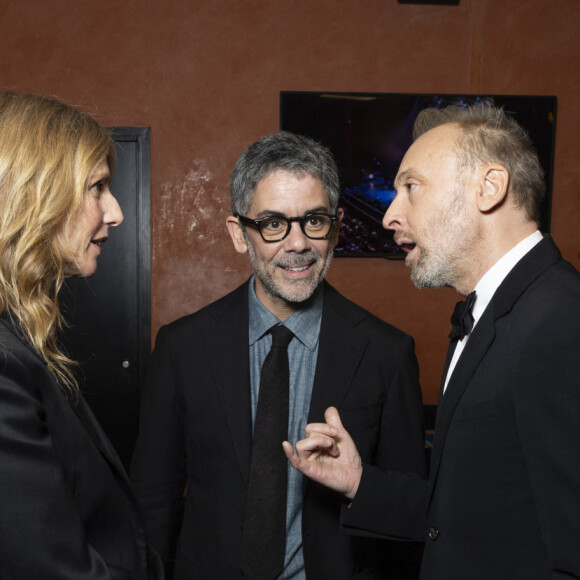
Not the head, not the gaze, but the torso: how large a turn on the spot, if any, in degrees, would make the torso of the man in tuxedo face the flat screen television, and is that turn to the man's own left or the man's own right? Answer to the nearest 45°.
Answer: approximately 90° to the man's own right

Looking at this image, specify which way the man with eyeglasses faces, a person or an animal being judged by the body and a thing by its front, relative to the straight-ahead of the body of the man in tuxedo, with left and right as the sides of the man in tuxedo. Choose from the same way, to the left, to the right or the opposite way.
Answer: to the left

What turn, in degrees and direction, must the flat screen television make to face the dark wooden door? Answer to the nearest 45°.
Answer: approximately 90° to its right

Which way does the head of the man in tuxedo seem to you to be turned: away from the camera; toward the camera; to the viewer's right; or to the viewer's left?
to the viewer's left

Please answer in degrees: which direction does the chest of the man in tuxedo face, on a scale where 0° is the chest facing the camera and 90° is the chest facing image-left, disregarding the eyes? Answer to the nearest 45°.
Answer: approximately 90°

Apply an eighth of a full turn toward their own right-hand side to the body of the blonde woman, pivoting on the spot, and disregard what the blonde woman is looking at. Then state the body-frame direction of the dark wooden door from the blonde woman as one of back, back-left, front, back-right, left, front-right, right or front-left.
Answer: back-left

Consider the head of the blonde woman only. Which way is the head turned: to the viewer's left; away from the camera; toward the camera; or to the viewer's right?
to the viewer's right

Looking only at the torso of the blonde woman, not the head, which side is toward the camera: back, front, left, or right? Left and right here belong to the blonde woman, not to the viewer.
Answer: right

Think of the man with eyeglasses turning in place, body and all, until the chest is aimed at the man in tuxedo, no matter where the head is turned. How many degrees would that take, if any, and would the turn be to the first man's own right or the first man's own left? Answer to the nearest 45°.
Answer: approximately 45° to the first man's own left

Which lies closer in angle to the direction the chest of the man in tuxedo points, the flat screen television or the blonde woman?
the blonde woman
